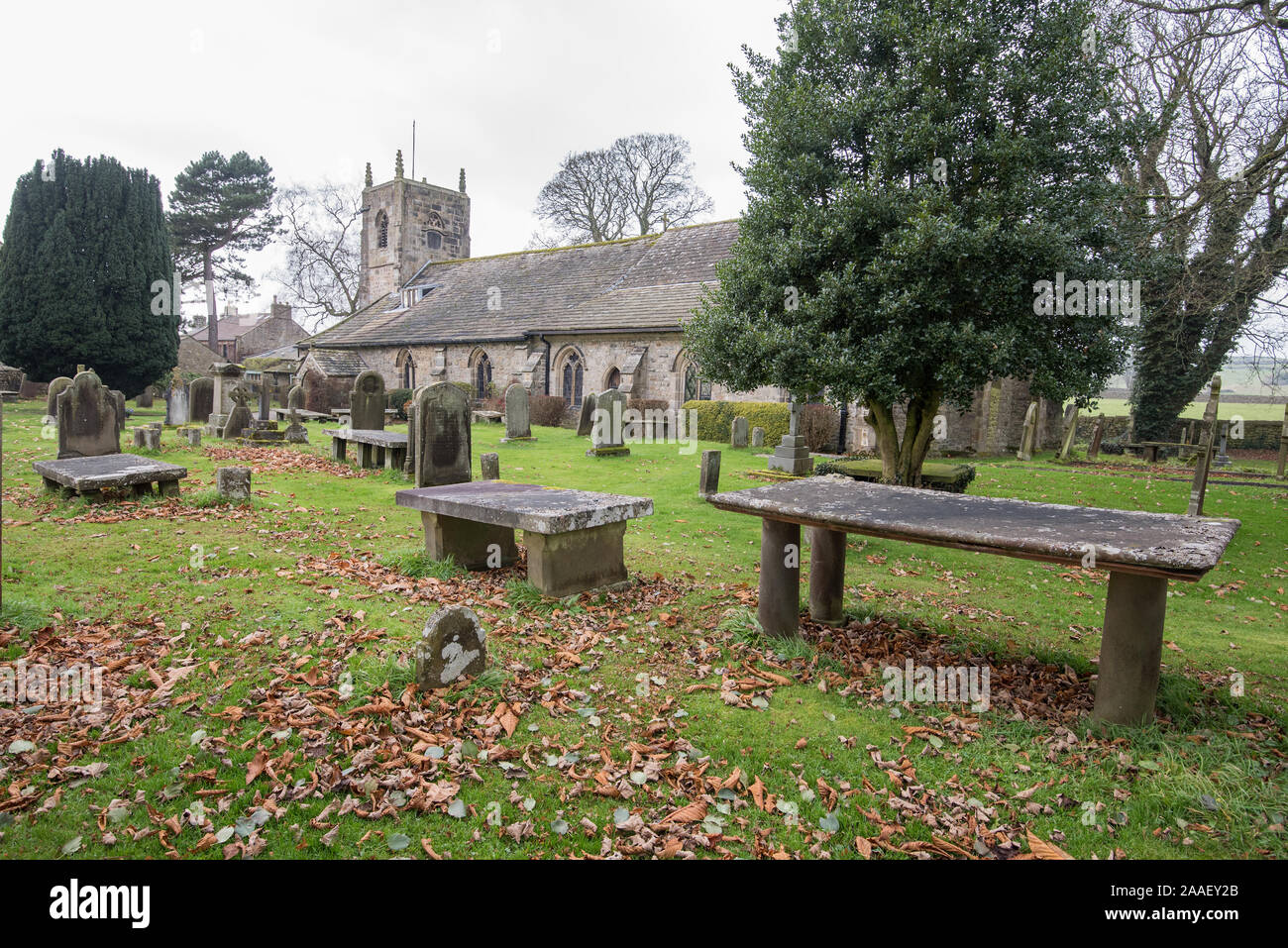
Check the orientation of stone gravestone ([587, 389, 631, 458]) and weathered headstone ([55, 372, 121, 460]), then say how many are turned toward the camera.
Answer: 2

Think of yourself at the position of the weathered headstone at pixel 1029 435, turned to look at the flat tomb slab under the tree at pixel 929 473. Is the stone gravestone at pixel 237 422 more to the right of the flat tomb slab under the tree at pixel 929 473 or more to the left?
right

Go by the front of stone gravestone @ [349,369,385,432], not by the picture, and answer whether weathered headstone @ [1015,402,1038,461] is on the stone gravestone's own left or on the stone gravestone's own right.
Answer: on the stone gravestone's own left

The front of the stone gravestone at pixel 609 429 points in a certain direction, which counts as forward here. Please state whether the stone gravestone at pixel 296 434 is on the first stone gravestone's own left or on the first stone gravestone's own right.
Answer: on the first stone gravestone's own right

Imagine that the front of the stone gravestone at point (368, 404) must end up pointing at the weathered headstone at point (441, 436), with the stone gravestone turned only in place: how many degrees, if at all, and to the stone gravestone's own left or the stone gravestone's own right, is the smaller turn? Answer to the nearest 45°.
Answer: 0° — it already faces it

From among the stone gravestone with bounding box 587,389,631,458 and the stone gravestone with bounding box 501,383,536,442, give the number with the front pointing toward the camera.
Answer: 2

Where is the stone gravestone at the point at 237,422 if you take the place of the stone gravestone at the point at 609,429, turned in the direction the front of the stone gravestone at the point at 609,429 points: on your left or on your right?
on your right
